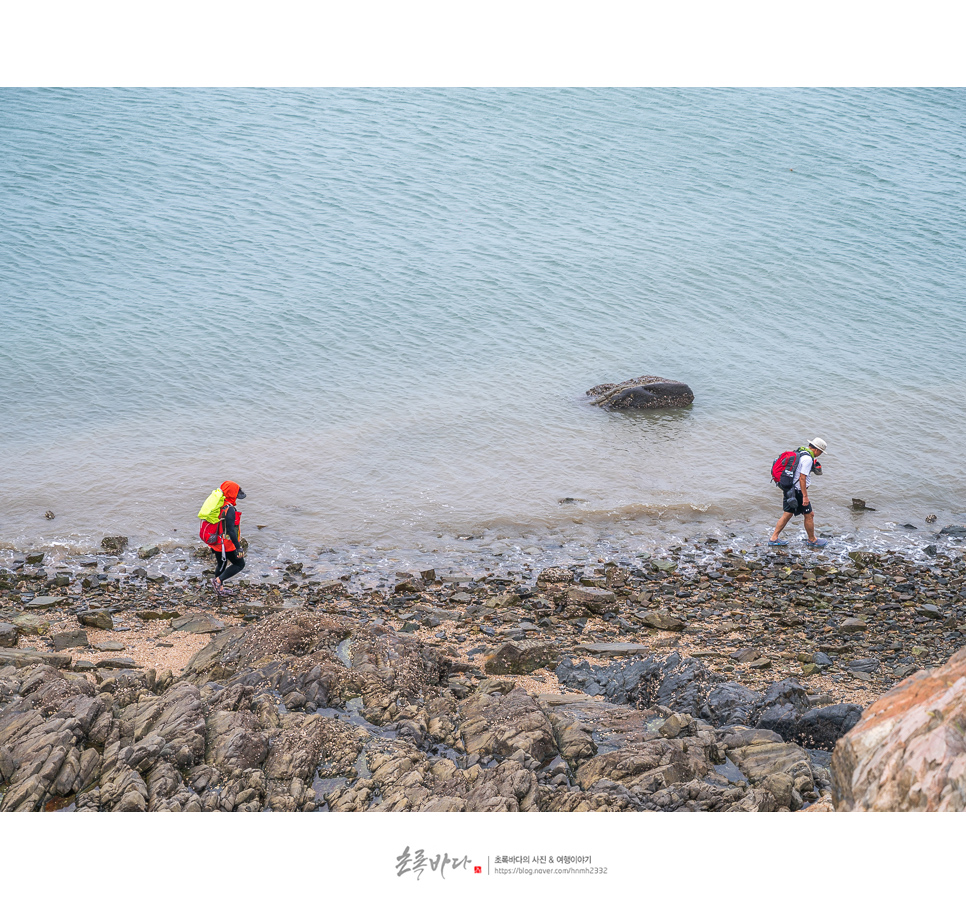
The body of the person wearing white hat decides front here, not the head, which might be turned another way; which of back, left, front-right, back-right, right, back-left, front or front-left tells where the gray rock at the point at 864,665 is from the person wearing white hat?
right

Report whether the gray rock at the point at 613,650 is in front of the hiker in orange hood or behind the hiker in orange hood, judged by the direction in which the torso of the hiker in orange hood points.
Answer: in front

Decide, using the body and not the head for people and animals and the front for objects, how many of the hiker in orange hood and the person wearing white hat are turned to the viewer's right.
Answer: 2

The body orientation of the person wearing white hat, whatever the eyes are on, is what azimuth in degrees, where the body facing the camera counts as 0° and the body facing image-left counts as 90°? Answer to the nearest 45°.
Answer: approximately 270°

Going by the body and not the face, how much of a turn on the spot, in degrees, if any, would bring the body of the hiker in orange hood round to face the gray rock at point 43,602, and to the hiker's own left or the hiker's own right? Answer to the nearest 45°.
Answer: approximately 180°

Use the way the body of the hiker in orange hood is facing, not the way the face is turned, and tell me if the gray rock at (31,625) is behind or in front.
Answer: behind

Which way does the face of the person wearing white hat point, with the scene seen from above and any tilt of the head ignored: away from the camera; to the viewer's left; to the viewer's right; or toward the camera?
to the viewer's right

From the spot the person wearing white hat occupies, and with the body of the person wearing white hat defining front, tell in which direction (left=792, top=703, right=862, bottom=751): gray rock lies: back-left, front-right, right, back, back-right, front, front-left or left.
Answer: right

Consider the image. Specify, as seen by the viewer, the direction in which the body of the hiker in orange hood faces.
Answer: to the viewer's right

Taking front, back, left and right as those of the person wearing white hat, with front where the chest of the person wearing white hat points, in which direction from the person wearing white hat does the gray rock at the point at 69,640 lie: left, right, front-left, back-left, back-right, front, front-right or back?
back-right
